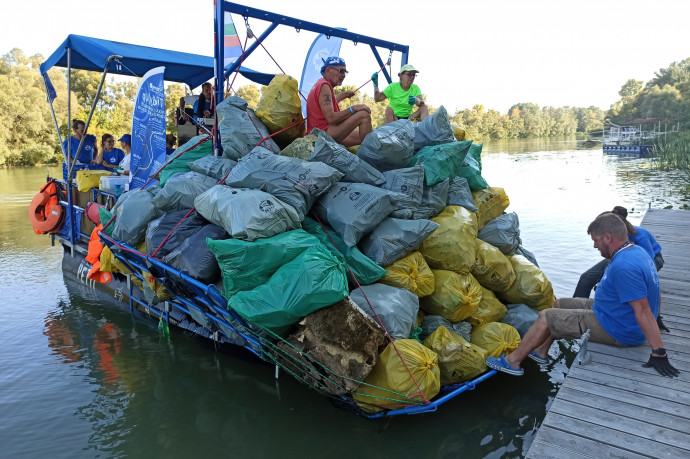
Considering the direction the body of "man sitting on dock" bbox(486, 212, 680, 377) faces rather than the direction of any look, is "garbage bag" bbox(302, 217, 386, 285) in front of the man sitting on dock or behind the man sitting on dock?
in front

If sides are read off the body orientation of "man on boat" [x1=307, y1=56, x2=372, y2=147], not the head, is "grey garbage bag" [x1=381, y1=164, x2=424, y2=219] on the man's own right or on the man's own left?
on the man's own right

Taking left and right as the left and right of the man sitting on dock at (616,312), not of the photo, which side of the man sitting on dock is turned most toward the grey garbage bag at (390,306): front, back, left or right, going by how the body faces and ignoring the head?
front

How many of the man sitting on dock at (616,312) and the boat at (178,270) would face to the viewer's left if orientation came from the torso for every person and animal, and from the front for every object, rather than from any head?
1

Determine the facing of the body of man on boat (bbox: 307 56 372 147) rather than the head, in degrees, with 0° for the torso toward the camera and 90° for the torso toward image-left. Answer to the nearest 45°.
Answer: approximately 270°

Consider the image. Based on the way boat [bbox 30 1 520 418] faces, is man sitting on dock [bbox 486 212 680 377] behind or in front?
in front

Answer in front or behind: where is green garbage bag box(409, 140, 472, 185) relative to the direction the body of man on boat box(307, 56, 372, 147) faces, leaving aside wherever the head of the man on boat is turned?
in front

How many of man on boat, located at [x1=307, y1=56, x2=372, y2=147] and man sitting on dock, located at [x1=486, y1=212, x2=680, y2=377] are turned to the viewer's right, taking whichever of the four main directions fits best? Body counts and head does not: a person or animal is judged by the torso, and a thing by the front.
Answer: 1

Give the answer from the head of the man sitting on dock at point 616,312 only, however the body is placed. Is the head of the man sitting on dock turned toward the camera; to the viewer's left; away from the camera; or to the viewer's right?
to the viewer's left

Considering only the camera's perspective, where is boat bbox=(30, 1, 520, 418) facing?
facing the viewer and to the right of the viewer

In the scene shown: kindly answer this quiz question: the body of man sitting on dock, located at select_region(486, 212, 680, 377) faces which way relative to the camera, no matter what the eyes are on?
to the viewer's left
